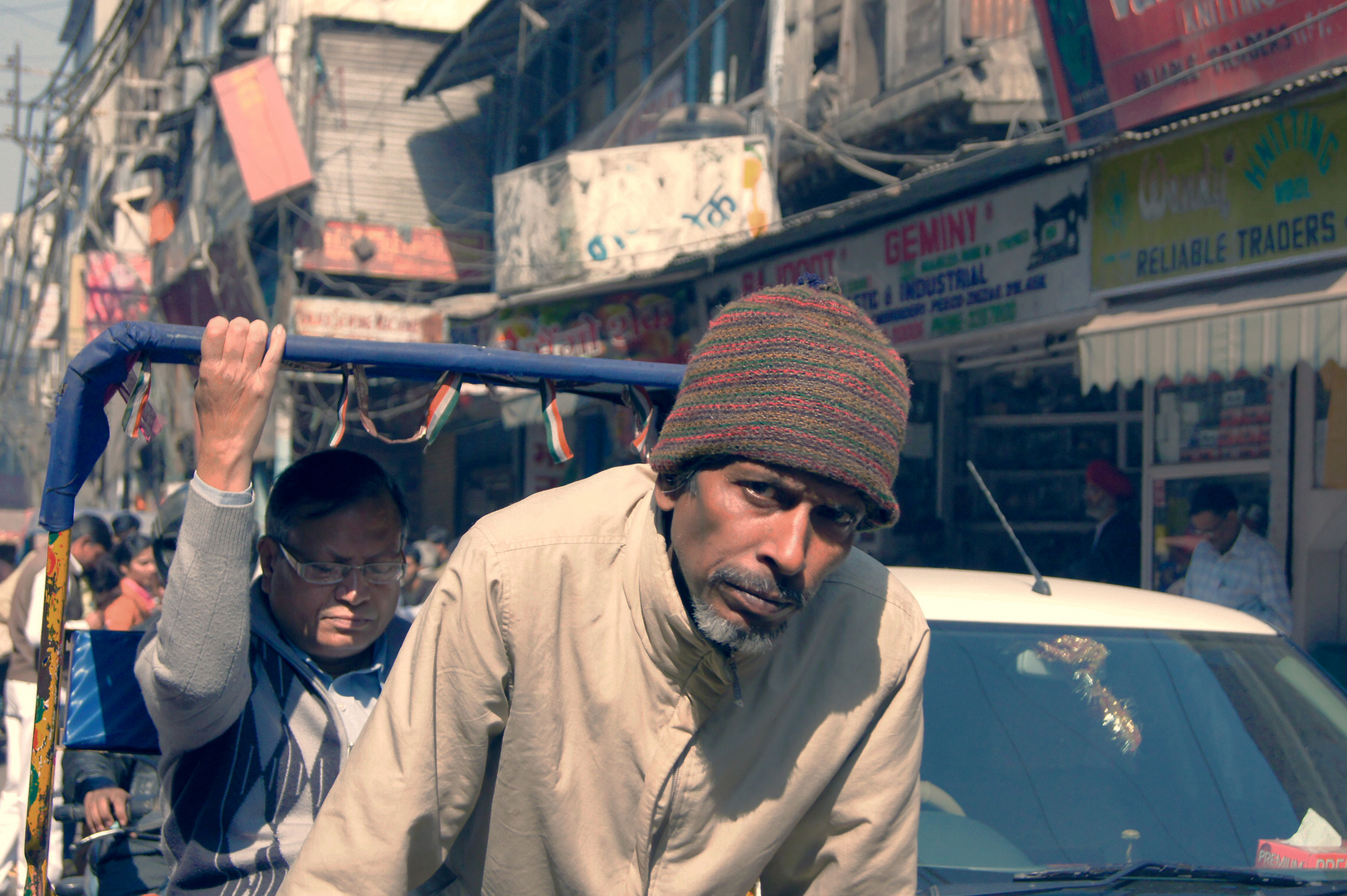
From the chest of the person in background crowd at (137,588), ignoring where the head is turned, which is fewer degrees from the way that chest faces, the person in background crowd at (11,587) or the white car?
the white car

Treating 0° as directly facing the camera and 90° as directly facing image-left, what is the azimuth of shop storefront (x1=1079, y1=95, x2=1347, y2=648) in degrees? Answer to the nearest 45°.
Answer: approximately 45°

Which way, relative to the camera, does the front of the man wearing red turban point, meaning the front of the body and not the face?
to the viewer's left

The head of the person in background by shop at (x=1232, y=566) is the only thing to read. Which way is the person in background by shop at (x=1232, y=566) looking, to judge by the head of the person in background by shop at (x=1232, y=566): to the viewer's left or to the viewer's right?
to the viewer's left

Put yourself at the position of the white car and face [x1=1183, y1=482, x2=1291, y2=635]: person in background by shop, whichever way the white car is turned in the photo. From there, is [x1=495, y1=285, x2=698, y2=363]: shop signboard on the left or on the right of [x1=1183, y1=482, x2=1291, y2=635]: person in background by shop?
left

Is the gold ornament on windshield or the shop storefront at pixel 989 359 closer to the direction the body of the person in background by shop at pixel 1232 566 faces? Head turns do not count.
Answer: the gold ornament on windshield

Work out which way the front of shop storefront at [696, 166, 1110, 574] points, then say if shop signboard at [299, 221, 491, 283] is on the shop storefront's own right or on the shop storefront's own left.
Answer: on the shop storefront's own right

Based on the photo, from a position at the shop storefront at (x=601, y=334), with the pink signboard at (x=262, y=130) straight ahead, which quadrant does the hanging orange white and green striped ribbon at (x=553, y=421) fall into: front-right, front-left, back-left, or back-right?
back-left
